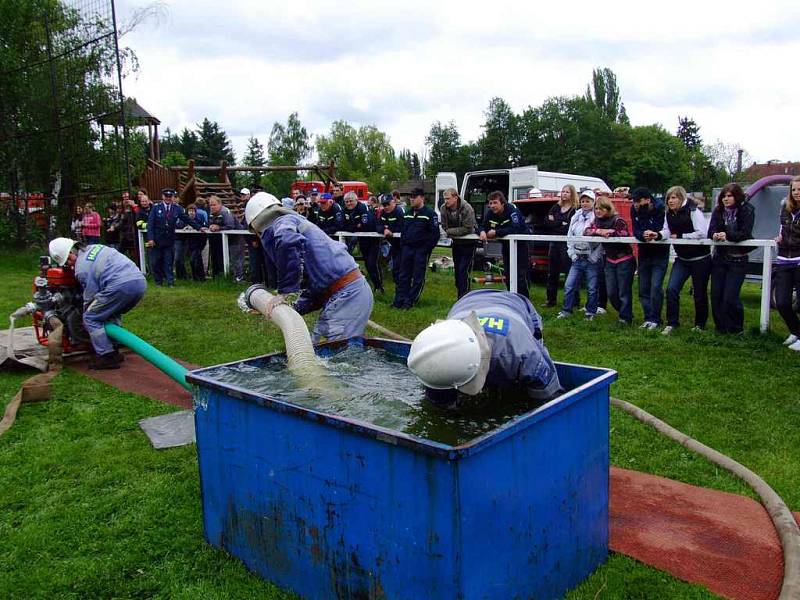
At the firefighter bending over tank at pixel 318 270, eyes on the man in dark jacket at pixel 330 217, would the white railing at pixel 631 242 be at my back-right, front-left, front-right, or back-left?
front-right

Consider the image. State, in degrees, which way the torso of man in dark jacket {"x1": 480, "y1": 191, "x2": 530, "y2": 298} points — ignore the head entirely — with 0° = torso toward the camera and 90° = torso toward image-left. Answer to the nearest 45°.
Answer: approximately 45°

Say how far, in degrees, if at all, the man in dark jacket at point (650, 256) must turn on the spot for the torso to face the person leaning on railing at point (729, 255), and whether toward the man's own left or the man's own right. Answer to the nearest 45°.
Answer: approximately 90° to the man's own left

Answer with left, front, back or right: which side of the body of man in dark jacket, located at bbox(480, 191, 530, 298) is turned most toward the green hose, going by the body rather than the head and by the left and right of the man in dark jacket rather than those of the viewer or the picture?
front

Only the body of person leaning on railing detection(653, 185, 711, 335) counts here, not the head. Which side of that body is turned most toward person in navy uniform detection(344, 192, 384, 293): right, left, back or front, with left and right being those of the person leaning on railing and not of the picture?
right

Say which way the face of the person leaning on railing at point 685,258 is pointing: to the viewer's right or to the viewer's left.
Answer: to the viewer's left

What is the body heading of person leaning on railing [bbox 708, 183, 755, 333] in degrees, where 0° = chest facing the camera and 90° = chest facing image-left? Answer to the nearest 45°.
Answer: approximately 45°

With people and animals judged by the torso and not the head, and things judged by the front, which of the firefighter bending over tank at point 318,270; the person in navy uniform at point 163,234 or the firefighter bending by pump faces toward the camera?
the person in navy uniform

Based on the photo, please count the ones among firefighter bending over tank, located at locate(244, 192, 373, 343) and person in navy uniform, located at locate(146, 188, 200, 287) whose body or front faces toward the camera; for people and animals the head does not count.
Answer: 1

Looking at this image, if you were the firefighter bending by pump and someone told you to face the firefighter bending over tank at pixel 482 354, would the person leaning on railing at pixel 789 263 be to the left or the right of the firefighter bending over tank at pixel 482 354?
left

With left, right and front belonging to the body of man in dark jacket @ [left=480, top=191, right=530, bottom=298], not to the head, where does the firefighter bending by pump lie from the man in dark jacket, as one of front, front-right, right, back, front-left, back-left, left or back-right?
front

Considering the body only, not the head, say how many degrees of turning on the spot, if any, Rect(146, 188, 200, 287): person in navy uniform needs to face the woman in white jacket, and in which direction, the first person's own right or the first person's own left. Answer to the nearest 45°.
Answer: approximately 45° to the first person's own left

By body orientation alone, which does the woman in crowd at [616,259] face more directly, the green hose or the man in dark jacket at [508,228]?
the green hose
